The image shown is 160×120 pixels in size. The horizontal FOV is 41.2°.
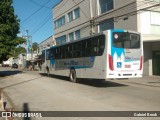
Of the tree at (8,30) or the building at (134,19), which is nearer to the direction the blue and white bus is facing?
the tree

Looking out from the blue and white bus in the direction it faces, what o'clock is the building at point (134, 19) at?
The building is roughly at 2 o'clock from the blue and white bus.

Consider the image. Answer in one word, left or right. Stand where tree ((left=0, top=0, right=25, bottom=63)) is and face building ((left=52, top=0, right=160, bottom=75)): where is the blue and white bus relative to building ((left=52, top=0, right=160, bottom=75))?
right

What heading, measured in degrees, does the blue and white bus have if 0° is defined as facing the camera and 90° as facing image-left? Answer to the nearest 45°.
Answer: approximately 135°
